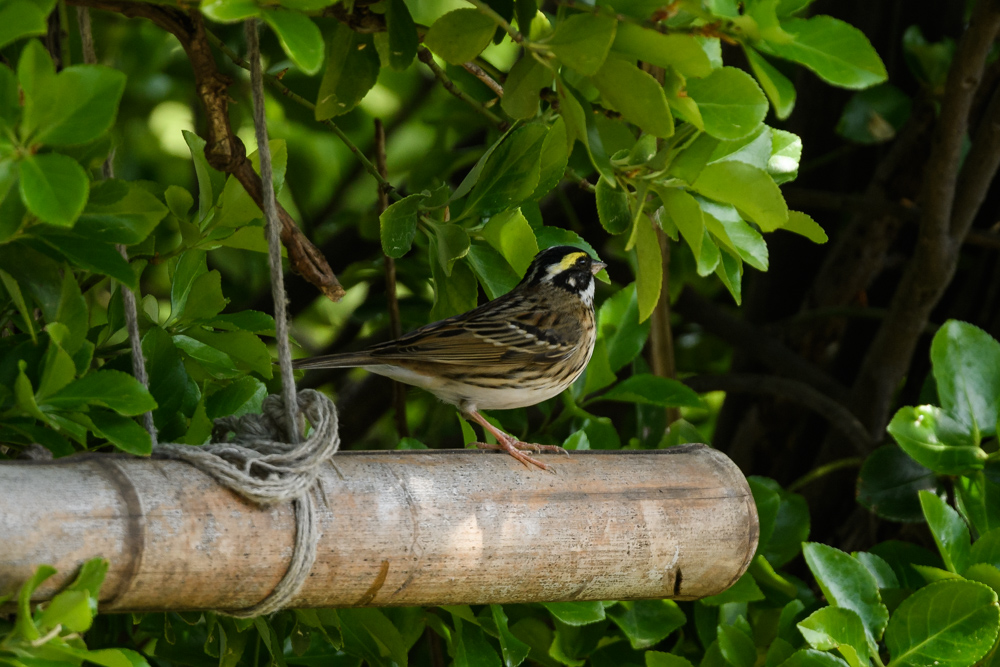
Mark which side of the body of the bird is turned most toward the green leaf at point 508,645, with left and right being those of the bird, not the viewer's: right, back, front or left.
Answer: right

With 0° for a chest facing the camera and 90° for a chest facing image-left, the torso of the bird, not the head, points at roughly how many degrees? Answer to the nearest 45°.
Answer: approximately 270°
